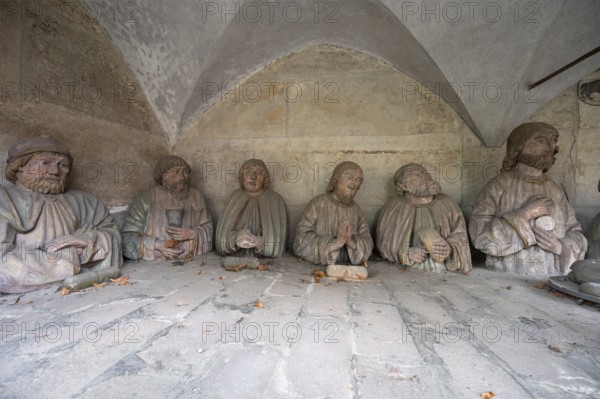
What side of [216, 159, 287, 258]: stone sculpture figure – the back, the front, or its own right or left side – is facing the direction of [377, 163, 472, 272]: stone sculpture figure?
left

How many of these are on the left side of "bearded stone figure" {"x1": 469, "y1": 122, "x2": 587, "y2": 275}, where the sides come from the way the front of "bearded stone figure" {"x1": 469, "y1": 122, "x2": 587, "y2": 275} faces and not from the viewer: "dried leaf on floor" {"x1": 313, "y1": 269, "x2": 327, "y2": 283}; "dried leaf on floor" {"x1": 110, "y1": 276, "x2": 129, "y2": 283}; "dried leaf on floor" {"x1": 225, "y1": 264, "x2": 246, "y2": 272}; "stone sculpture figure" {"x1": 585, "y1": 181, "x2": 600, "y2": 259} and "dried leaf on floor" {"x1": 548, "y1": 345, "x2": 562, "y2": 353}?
1

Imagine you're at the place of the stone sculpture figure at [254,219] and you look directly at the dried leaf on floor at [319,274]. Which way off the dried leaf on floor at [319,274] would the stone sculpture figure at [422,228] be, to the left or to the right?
left

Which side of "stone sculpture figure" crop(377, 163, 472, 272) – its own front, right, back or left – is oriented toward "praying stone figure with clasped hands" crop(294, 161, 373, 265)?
right

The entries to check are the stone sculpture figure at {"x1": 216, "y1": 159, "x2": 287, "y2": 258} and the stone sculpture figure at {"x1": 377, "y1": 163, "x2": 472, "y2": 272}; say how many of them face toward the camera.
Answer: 2

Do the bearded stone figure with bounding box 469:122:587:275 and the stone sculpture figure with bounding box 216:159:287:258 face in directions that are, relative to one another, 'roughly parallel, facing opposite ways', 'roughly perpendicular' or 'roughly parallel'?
roughly parallel

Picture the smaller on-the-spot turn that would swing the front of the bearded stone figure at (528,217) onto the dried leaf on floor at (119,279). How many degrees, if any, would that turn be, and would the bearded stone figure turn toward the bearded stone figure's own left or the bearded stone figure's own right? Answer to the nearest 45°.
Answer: approximately 90° to the bearded stone figure's own right

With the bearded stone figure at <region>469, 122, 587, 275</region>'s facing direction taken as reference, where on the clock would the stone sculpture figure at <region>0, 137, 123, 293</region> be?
The stone sculpture figure is roughly at 3 o'clock from the bearded stone figure.

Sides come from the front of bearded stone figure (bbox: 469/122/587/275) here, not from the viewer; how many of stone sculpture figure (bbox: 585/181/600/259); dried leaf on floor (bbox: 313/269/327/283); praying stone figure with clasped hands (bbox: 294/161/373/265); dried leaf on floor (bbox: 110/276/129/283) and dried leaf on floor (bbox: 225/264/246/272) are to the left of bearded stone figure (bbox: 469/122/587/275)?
1

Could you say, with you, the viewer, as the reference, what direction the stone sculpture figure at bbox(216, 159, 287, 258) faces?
facing the viewer

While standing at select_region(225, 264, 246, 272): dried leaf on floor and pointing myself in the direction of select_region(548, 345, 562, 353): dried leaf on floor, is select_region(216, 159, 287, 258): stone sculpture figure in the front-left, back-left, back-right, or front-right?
back-left

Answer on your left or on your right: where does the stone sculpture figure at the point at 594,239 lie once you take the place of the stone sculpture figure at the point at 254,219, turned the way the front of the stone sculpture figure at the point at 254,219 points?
on your left

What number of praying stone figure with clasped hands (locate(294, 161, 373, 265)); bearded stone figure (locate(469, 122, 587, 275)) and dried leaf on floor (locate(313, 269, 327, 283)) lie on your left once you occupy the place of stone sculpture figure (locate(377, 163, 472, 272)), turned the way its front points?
1

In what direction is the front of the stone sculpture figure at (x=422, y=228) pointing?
toward the camera

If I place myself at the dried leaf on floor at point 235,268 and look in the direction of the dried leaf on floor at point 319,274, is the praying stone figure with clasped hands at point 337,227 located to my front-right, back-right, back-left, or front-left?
front-left
